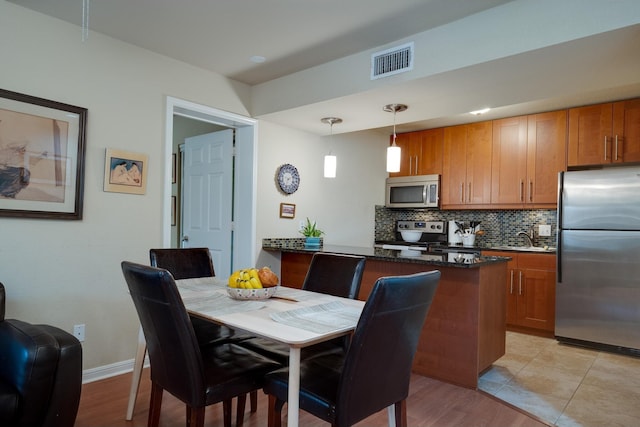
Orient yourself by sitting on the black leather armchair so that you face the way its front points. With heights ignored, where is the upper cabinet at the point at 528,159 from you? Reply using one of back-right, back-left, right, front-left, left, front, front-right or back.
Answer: front-left

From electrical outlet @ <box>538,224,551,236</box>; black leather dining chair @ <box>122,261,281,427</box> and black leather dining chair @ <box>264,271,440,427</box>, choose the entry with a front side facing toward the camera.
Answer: the electrical outlet

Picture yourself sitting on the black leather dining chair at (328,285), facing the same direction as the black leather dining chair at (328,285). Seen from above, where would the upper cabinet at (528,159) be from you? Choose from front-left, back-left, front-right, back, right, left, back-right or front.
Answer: back

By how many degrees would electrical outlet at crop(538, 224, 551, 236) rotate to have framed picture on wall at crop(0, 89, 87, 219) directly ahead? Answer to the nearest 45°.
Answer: approximately 45° to its right

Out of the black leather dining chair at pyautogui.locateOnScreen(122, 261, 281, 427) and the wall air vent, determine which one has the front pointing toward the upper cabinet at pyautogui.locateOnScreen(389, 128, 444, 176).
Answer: the black leather dining chair

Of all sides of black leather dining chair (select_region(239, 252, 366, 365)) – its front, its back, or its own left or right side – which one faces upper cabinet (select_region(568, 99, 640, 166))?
back

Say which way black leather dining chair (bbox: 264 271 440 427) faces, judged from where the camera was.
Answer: facing away from the viewer and to the left of the viewer

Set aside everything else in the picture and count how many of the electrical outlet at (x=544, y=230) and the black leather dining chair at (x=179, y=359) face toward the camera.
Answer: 1

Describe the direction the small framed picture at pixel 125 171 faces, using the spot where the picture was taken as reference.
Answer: facing the viewer and to the right of the viewer

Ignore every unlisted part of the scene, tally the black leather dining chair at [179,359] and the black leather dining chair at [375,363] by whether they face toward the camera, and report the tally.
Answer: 0

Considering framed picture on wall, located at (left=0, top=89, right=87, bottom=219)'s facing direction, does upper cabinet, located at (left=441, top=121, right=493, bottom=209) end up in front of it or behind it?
in front

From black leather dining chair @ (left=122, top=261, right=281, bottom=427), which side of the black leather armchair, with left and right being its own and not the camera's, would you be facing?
front

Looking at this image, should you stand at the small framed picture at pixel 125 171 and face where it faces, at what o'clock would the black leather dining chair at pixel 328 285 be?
The black leather dining chair is roughly at 12 o'clock from the small framed picture.

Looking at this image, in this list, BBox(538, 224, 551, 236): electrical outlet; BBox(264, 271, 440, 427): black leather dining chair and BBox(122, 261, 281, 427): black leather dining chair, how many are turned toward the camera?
1
